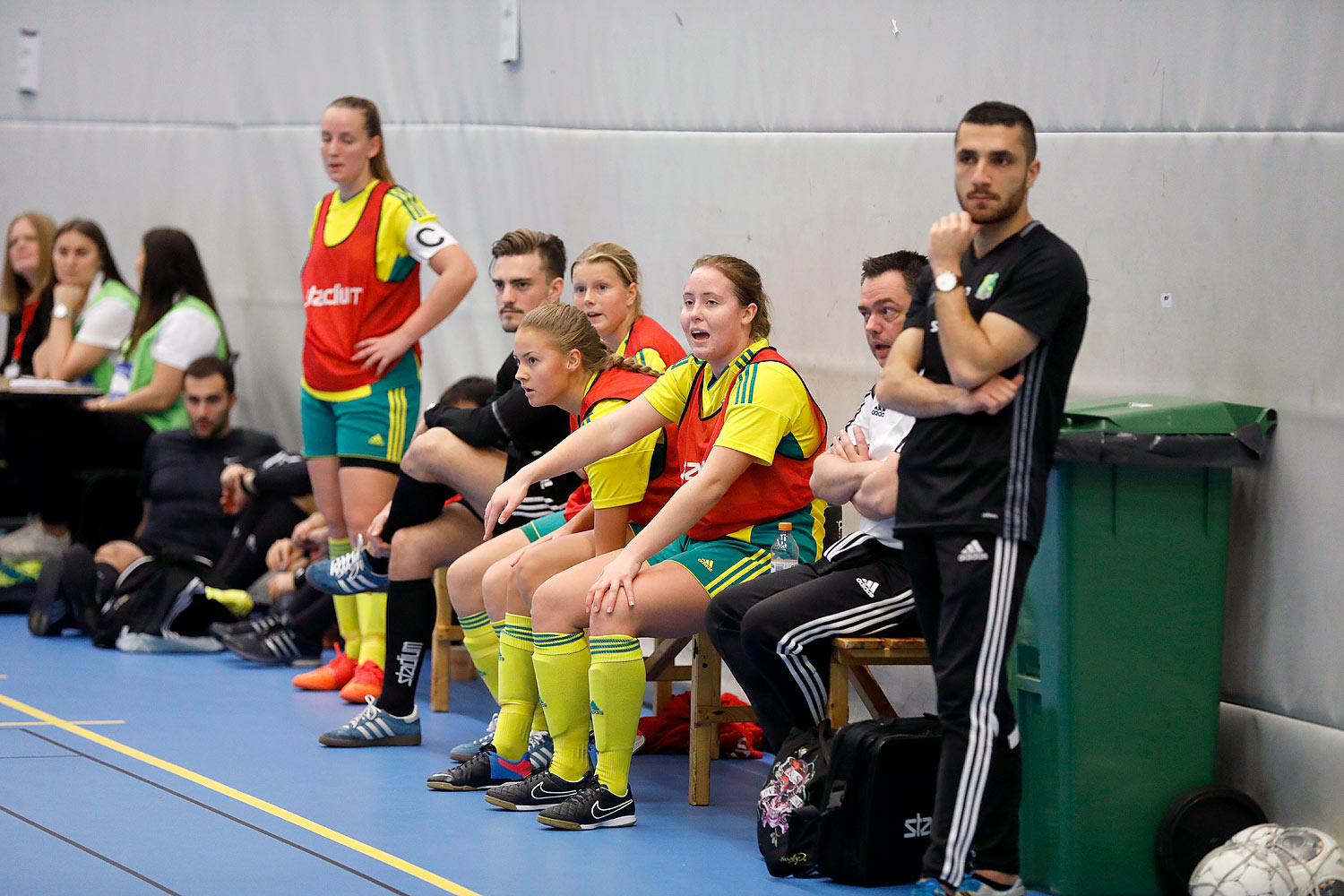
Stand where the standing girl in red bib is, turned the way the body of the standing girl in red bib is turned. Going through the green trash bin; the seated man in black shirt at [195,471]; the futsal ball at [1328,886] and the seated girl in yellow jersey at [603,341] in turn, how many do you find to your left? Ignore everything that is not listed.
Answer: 3

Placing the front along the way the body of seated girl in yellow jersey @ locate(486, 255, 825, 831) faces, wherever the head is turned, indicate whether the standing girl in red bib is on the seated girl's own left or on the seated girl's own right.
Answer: on the seated girl's own right

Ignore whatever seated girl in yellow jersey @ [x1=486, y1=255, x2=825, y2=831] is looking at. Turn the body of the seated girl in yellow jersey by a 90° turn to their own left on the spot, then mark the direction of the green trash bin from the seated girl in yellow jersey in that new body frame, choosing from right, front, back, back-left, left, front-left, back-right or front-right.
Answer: front

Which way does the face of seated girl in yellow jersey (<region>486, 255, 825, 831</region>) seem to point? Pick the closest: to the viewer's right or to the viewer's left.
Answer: to the viewer's left

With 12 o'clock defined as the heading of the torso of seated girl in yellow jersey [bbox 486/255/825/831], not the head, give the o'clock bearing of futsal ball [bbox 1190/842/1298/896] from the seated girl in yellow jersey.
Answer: The futsal ball is roughly at 9 o'clock from the seated girl in yellow jersey.

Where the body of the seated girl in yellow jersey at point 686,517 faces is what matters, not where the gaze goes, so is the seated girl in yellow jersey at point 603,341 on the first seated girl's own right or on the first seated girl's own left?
on the first seated girl's own right

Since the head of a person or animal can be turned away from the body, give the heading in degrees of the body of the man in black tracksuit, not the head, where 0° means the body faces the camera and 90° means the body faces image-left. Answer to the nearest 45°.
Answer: approximately 45°

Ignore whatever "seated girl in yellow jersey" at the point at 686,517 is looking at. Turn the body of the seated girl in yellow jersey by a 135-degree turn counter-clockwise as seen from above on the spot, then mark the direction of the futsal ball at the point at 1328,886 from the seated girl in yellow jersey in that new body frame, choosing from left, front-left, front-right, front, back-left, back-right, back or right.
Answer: front-right

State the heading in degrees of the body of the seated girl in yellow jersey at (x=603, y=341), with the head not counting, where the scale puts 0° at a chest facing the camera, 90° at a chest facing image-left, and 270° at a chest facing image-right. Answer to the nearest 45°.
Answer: approximately 45°

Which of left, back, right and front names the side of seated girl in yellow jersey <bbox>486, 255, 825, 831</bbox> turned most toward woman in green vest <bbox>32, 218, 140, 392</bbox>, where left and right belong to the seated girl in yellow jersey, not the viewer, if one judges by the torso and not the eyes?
right
